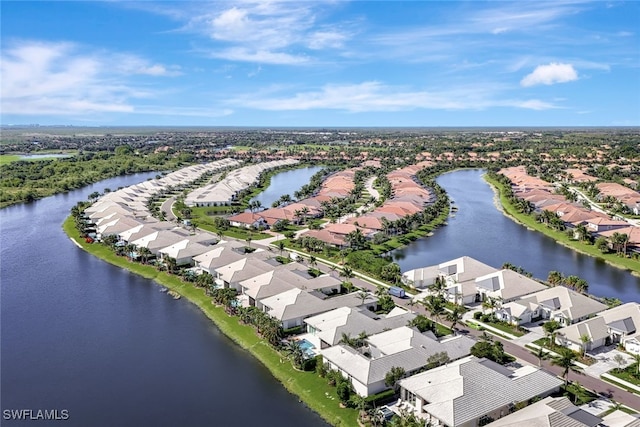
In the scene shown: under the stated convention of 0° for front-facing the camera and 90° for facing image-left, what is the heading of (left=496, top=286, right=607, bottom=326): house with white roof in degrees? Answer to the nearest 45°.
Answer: approximately 45°

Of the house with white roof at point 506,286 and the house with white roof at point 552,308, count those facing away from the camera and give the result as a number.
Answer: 0

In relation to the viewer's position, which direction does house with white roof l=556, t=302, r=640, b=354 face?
facing the viewer and to the left of the viewer

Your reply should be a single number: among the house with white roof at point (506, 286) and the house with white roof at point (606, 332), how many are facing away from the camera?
0

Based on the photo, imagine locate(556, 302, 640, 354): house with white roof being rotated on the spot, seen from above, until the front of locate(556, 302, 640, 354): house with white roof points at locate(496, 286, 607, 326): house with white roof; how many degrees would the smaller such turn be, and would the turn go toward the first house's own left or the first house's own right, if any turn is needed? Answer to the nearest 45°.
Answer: approximately 90° to the first house's own right

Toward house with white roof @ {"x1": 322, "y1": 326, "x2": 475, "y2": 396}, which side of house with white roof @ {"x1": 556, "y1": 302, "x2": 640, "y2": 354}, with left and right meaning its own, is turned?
front

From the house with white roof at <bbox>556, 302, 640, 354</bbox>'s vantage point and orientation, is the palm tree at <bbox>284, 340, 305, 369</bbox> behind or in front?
in front

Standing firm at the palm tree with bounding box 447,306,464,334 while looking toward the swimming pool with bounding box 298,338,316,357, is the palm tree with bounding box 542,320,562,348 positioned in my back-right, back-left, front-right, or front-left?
back-left

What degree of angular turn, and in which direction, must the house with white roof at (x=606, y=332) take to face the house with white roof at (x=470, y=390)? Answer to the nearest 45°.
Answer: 0° — it already faces it
